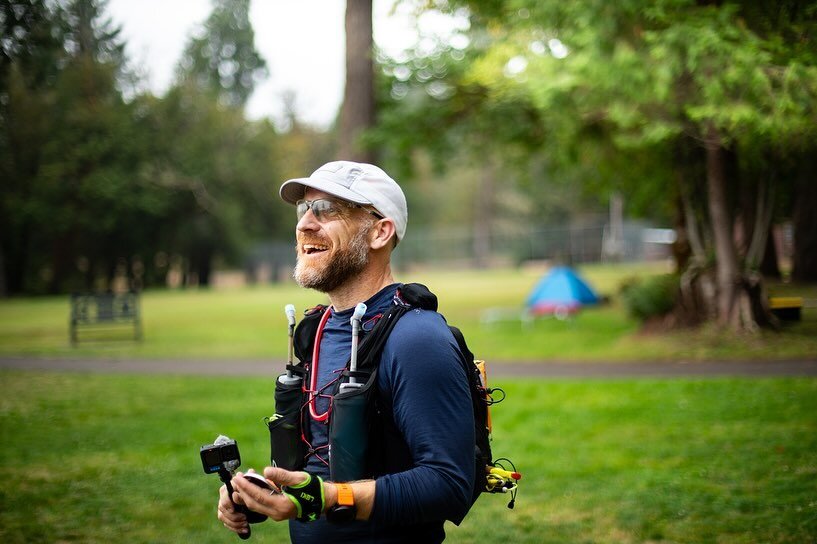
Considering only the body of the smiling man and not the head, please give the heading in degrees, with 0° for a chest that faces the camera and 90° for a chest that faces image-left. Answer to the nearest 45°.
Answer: approximately 45°

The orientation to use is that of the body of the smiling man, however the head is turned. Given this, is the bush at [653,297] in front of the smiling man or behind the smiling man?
behind

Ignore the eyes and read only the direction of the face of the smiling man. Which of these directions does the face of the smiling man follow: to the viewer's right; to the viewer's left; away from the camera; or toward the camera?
to the viewer's left

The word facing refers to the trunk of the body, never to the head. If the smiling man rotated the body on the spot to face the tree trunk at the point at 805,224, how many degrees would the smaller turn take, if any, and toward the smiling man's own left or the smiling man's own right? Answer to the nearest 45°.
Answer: approximately 180°

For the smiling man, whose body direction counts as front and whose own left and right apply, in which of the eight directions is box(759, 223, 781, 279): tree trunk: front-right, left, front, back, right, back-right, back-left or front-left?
back

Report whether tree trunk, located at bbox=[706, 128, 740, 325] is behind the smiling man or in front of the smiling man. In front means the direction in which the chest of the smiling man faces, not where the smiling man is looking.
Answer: behind

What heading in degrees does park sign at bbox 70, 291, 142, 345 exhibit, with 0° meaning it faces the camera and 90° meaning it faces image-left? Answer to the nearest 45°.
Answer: approximately 0°

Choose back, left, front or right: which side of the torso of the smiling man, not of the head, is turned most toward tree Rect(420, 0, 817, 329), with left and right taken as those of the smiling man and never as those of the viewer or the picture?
back

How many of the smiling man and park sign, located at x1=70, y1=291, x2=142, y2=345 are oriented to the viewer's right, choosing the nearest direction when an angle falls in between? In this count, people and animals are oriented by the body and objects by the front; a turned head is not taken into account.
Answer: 0

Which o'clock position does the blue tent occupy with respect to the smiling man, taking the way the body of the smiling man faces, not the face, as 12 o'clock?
The blue tent is roughly at 5 o'clock from the smiling man.
